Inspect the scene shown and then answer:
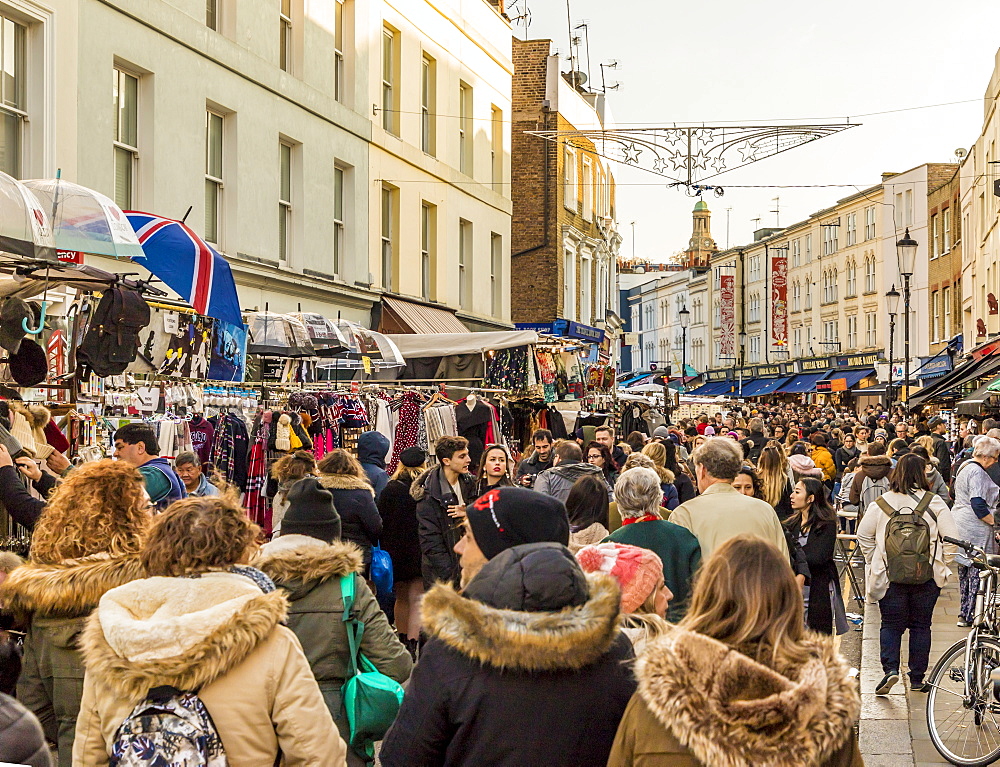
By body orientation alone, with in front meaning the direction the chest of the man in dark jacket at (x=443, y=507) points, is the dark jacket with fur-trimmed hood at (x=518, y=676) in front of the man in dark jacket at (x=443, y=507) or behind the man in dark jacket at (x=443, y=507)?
in front

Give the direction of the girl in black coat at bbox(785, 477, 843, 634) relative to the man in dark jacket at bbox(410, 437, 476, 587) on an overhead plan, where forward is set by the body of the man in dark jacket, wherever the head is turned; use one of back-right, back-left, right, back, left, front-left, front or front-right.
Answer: front-left

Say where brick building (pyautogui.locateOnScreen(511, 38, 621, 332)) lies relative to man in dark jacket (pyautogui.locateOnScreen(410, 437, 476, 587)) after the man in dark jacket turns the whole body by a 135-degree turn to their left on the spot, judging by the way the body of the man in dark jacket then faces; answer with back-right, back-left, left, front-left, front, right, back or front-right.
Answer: front

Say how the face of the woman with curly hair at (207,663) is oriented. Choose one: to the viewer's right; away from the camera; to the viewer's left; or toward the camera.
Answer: away from the camera

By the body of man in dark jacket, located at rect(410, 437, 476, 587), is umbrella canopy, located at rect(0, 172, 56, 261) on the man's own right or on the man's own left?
on the man's own right

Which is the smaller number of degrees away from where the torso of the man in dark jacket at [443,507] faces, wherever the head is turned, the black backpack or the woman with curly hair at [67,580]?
the woman with curly hair

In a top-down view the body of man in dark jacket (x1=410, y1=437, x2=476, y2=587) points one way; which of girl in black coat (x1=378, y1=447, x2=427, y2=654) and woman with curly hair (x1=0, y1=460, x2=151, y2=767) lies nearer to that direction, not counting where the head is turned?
the woman with curly hair

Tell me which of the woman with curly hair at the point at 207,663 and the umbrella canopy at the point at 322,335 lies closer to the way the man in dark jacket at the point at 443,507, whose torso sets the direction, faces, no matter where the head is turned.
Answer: the woman with curly hair

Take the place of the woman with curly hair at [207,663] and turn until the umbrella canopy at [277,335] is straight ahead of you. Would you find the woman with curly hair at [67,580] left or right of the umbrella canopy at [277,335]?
left
